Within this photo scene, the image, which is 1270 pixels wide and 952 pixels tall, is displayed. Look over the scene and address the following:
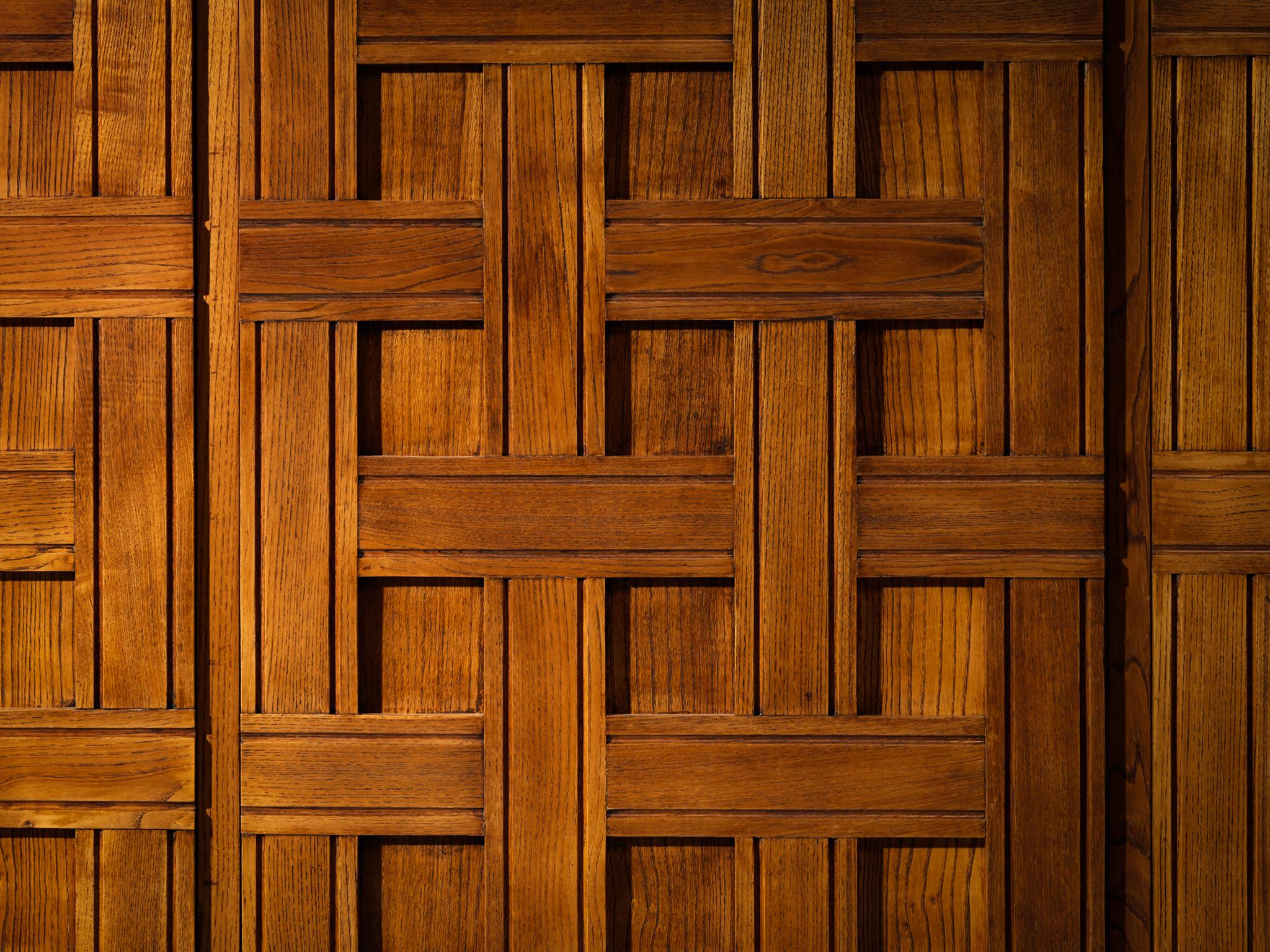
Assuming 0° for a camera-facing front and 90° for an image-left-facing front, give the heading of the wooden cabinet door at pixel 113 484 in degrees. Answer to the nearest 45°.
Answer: approximately 0°

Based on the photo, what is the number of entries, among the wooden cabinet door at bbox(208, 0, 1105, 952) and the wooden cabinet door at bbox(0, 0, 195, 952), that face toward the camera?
2
